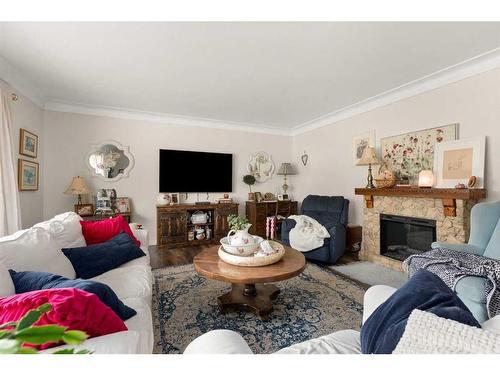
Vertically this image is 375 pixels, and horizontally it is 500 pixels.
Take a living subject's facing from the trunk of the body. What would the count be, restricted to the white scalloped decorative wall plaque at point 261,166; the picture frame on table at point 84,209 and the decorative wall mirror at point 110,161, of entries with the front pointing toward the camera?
3

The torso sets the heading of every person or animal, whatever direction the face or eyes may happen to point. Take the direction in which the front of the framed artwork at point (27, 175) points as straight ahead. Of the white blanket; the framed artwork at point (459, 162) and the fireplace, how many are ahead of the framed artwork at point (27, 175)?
3

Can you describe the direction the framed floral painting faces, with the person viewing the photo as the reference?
facing the viewer and to the left of the viewer

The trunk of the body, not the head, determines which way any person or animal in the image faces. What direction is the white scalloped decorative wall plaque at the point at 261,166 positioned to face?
toward the camera

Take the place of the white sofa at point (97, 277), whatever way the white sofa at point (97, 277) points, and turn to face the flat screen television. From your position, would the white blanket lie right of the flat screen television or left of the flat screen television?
right

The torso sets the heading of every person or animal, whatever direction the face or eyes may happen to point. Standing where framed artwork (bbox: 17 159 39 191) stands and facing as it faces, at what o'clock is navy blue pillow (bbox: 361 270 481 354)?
The navy blue pillow is roughly at 1 o'clock from the framed artwork.

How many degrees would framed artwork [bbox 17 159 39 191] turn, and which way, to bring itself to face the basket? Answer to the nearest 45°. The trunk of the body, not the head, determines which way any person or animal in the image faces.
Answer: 0° — it already faces it

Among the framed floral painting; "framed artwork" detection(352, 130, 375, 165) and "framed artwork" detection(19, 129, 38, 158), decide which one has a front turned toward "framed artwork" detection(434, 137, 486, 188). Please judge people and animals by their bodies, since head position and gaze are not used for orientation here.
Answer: "framed artwork" detection(19, 129, 38, 158)

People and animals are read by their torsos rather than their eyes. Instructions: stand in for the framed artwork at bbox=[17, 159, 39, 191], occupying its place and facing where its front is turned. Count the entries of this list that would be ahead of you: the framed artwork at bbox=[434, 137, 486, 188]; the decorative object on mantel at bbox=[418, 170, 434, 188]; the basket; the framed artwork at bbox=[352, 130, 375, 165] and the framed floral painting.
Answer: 5

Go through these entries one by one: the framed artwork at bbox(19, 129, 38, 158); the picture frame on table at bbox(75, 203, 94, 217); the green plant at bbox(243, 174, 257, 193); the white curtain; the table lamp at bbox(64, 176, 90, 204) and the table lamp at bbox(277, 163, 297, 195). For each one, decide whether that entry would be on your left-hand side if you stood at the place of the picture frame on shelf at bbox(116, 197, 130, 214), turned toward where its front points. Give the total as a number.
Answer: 2

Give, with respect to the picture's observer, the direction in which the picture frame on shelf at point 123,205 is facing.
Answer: facing the viewer

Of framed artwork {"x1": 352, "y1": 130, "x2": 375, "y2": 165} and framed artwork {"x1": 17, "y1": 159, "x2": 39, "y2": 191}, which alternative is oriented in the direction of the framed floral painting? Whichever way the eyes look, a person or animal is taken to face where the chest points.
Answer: framed artwork {"x1": 17, "y1": 159, "x2": 39, "y2": 191}

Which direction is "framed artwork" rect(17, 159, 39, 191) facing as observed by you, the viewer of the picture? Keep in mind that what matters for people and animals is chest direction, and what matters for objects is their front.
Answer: facing the viewer and to the right of the viewer

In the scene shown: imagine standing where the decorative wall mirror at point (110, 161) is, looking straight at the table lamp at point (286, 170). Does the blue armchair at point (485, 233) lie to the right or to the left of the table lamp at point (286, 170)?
right

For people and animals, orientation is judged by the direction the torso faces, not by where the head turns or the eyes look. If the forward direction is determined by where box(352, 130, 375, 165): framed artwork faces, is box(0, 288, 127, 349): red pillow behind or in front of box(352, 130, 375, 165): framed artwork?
in front

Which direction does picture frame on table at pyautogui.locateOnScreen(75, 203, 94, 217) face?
toward the camera

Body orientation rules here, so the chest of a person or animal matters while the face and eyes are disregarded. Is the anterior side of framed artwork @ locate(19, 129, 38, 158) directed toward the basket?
yes

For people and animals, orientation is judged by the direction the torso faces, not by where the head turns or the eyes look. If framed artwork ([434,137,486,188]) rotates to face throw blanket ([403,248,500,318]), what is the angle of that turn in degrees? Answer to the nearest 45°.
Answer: approximately 45° to its left

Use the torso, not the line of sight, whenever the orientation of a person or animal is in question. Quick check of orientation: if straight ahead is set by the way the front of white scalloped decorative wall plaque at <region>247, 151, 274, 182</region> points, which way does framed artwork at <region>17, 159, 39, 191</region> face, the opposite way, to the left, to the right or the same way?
to the left
